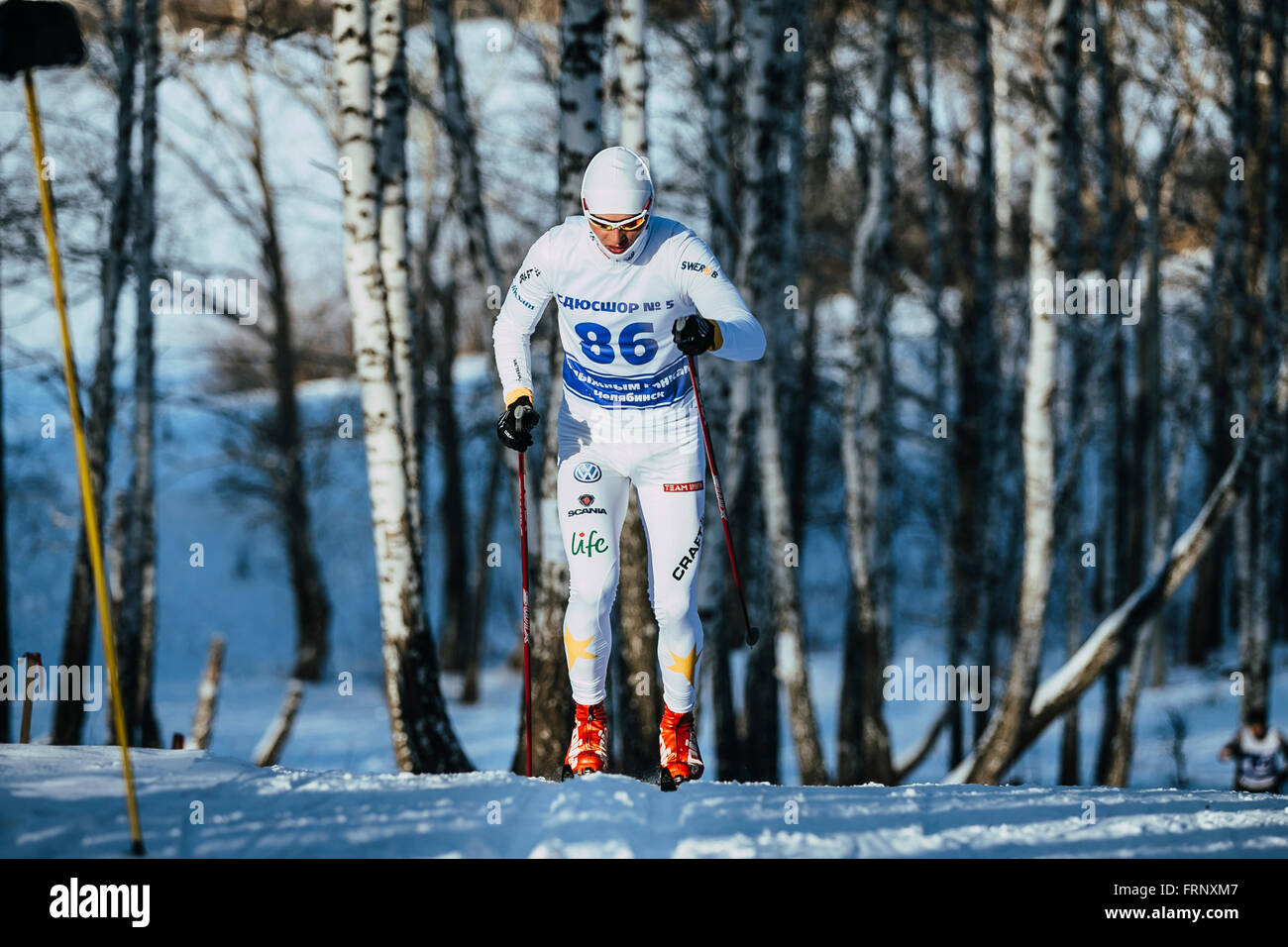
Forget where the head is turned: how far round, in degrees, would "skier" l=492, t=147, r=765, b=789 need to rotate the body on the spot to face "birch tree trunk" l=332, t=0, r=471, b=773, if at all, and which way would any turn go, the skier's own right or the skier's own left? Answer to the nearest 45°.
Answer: approximately 135° to the skier's own right

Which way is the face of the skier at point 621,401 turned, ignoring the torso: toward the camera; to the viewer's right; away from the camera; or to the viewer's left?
toward the camera

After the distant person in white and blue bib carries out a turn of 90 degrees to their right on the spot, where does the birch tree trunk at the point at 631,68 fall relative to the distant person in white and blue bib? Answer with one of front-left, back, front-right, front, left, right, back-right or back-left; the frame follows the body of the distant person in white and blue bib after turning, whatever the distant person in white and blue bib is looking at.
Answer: front-left

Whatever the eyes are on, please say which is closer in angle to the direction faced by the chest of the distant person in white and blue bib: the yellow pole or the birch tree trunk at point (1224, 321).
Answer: the yellow pole

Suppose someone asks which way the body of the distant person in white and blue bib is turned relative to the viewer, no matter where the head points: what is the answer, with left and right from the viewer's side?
facing the viewer

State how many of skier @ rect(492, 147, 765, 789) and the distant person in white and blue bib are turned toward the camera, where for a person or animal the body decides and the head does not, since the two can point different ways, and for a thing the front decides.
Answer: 2

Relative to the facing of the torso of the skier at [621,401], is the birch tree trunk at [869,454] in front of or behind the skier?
behind

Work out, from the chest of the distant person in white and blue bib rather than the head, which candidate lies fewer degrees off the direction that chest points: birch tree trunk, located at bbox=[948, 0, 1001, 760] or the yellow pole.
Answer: the yellow pole
